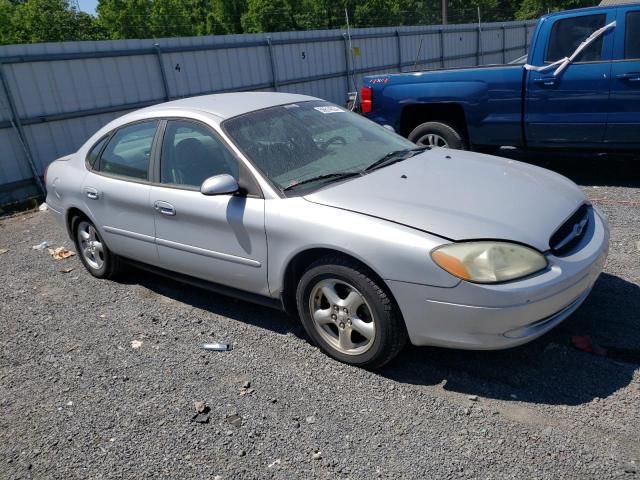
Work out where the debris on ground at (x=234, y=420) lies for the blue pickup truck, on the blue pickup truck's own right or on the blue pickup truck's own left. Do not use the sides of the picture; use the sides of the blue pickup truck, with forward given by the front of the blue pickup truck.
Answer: on the blue pickup truck's own right

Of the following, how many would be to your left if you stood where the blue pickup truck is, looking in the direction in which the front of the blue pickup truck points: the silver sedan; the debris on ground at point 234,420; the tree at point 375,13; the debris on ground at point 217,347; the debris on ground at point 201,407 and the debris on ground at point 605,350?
1

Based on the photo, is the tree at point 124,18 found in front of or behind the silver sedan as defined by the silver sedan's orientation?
behind

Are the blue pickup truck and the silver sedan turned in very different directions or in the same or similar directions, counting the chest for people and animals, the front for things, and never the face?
same or similar directions

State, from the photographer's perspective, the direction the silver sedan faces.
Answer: facing the viewer and to the right of the viewer

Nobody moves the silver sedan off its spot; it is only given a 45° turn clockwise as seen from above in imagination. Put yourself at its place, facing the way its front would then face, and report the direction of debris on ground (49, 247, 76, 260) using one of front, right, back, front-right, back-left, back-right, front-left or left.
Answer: back-right

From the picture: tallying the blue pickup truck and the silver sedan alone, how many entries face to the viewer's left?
0

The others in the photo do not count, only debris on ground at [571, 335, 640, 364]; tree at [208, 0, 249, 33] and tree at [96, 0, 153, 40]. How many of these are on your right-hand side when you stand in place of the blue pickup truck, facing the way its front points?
1

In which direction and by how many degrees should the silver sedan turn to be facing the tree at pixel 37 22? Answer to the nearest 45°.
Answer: approximately 180°

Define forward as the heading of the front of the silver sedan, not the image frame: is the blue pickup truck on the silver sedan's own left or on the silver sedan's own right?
on the silver sedan's own left

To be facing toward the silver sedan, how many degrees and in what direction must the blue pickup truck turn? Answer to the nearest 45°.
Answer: approximately 90° to its right

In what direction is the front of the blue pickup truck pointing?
to the viewer's right

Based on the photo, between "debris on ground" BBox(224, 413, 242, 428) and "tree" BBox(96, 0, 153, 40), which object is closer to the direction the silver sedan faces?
the debris on ground

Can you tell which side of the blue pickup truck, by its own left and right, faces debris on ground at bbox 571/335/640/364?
right

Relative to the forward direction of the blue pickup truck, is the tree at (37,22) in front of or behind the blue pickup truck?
behind

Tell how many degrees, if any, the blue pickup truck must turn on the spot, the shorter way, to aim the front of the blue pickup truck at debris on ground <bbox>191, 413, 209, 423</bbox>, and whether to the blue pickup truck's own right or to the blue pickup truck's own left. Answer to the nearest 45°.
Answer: approximately 135° to the blue pickup truck's own right

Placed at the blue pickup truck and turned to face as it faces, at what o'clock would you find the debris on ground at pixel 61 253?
The debris on ground is roughly at 5 o'clock from the blue pickup truck.

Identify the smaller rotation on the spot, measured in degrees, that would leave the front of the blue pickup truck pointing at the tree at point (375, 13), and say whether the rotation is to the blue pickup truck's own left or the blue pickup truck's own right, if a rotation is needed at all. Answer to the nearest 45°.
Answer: approximately 90° to the blue pickup truck's own left

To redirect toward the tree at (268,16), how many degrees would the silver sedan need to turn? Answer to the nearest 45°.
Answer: approximately 135° to its left
